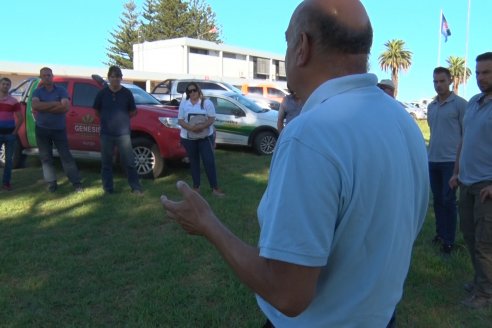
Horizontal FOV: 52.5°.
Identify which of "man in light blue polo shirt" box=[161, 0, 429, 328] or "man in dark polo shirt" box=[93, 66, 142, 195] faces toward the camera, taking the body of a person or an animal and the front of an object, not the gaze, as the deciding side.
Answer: the man in dark polo shirt

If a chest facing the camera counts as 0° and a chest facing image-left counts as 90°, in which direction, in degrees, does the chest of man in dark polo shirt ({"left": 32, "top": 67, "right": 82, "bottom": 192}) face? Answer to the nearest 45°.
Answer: approximately 0°

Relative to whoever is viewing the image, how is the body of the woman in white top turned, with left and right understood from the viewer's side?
facing the viewer

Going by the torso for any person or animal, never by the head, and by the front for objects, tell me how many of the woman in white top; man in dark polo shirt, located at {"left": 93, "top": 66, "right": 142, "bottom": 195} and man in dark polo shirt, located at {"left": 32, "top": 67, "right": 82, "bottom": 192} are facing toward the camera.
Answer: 3

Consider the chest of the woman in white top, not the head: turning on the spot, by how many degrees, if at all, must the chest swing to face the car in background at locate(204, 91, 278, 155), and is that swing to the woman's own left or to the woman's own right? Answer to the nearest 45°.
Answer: approximately 180°

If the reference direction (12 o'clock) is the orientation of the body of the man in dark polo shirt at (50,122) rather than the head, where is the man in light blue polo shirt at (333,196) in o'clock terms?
The man in light blue polo shirt is roughly at 12 o'clock from the man in dark polo shirt.

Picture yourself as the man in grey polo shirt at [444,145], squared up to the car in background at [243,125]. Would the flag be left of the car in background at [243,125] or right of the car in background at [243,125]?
right

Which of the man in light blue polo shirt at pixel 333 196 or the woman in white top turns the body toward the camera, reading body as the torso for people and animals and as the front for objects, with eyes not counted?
the woman in white top

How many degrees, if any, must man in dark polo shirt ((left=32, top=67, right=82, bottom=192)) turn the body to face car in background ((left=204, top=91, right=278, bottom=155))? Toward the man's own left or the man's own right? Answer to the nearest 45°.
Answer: approximately 135° to the man's own left

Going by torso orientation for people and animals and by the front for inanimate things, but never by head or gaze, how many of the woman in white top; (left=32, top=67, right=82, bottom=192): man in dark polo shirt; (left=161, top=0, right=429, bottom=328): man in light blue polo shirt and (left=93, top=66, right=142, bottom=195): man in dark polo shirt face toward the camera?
3

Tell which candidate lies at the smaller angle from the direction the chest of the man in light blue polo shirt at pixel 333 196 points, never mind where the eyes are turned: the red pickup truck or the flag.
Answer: the red pickup truck

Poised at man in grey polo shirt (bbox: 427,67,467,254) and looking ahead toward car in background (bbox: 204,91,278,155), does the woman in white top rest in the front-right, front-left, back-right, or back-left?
front-left

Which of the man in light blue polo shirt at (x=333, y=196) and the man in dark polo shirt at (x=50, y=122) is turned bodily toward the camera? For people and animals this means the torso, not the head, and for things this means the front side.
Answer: the man in dark polo shirt

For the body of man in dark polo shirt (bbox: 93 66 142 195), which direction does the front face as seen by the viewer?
toward the camera

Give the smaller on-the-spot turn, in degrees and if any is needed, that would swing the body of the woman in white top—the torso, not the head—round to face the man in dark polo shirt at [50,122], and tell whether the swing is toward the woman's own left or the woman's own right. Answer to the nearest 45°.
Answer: approximately 90° to the woman's own right

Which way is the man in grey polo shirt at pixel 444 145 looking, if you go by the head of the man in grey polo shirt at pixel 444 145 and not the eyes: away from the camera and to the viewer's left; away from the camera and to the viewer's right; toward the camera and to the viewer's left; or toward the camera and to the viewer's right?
toward the camera and to the viewer's left

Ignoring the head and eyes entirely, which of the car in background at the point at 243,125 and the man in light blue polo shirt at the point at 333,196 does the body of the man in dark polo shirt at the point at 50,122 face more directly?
the man in light blue polo shirt

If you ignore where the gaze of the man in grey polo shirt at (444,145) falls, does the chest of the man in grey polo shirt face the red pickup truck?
no

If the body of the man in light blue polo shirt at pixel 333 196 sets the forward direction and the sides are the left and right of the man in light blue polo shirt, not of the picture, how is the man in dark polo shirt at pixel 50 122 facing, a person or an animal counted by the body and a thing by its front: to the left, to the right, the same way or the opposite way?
the opposite way

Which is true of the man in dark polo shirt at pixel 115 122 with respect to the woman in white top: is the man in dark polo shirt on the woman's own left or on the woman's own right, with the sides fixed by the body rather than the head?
on the woman's own right

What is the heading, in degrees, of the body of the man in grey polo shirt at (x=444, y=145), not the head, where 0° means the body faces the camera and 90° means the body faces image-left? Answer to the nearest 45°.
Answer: approximately 45°
